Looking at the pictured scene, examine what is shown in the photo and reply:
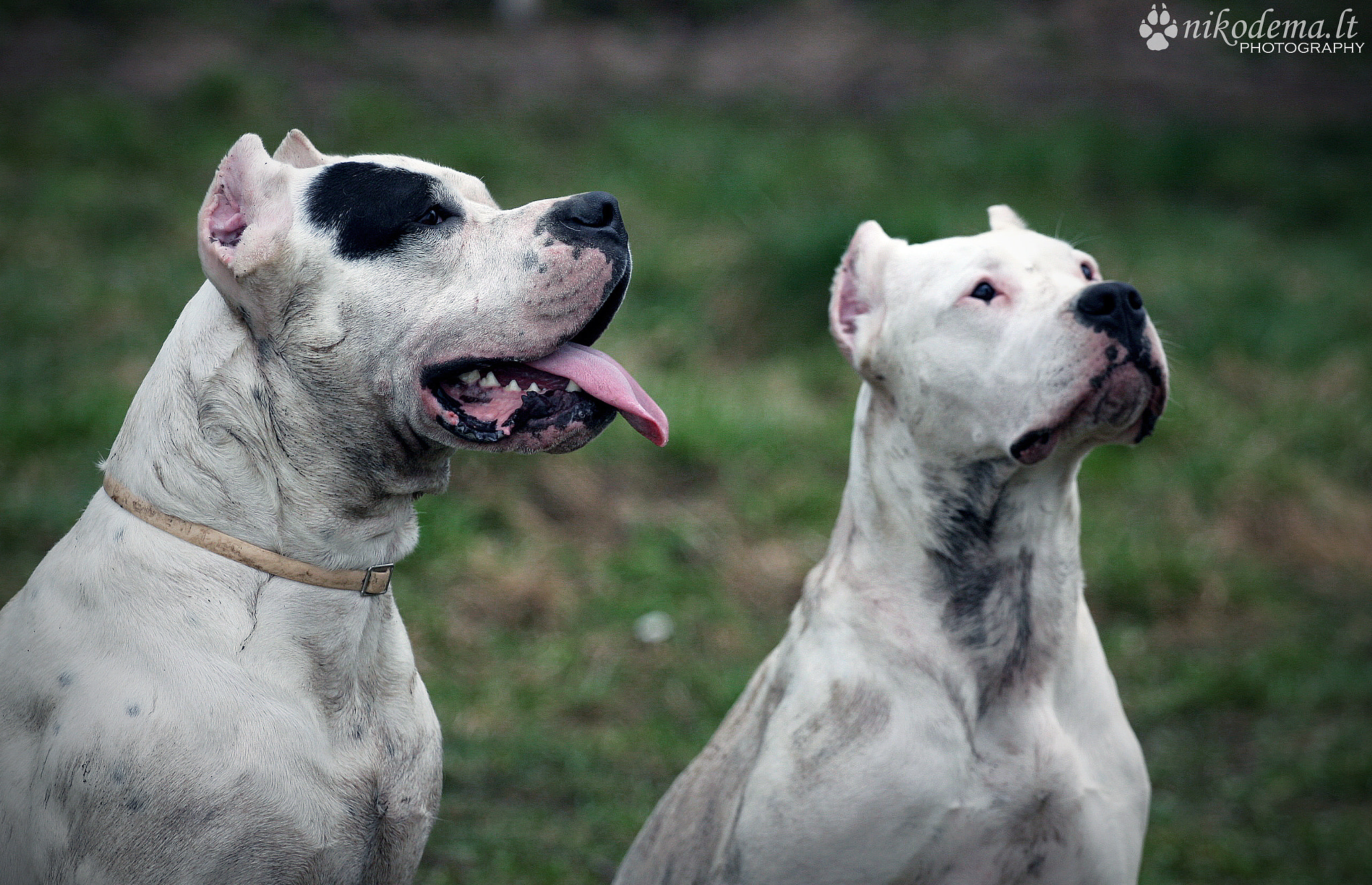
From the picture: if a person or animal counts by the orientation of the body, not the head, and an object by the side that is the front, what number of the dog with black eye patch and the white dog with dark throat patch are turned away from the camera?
0

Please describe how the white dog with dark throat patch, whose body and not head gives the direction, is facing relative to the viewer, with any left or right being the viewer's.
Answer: facing the viewer and to the right of the viewer

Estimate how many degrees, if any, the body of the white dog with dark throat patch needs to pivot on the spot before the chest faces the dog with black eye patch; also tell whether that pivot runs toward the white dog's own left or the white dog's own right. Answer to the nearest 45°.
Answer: approximately 135° to the white dog's own right

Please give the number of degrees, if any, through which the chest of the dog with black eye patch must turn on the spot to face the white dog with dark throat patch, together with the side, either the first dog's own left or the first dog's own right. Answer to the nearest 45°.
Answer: approximately 45° to the first dog's own left
